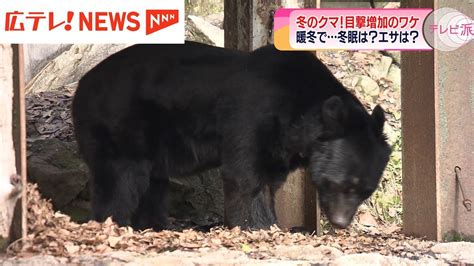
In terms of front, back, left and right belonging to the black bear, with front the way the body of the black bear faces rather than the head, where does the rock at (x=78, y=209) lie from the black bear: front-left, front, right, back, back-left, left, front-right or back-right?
back-left

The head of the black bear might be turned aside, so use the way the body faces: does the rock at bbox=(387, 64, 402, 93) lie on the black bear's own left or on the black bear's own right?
on the black bear's own left

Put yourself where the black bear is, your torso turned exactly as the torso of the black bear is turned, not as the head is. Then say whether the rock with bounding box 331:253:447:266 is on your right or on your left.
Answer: on your right

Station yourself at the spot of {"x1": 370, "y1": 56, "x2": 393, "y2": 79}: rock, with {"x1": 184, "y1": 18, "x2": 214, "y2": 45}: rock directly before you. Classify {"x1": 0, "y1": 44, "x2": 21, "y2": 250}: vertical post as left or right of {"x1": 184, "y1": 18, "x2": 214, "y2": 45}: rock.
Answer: left

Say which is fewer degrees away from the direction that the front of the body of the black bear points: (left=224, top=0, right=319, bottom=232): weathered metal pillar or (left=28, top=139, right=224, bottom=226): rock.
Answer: the weathered metal pillar

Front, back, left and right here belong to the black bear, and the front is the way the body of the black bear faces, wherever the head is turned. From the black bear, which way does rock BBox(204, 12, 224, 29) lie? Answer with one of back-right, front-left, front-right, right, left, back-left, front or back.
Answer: left

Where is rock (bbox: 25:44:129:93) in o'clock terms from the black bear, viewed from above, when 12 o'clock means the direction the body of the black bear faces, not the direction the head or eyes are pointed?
The rock is roughly at 8 o'clock from the black bear.

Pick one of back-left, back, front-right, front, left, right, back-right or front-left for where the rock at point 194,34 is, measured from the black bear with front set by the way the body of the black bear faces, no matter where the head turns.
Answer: left

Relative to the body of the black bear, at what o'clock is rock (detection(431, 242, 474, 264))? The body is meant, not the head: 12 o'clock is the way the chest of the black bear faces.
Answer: The rock is roughly at 1 o'clock from the black bear.

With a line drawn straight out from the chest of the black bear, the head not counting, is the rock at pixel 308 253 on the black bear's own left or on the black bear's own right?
on the black bear's own right

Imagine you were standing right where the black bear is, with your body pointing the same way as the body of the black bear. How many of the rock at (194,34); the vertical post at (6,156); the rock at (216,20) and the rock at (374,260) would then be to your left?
2

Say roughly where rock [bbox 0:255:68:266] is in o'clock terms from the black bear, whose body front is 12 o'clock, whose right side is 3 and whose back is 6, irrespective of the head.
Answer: The rock is roughly at 4 o'clock from the black bear.

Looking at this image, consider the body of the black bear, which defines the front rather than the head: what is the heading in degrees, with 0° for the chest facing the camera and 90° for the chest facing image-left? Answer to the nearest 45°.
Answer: approximately 270°
